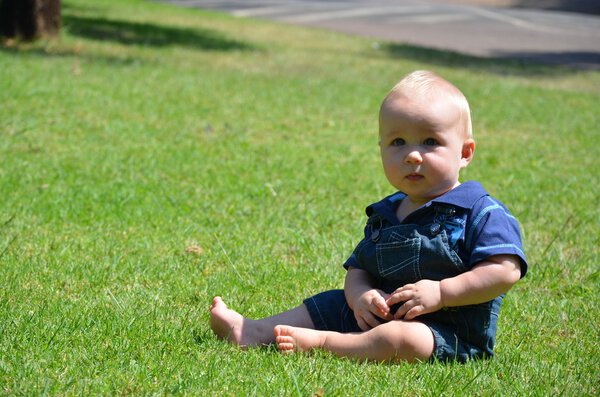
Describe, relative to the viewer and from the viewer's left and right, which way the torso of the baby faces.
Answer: facing the viewer and to the left of the viewer

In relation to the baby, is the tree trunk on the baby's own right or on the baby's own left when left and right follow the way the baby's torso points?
on the baby's own right
